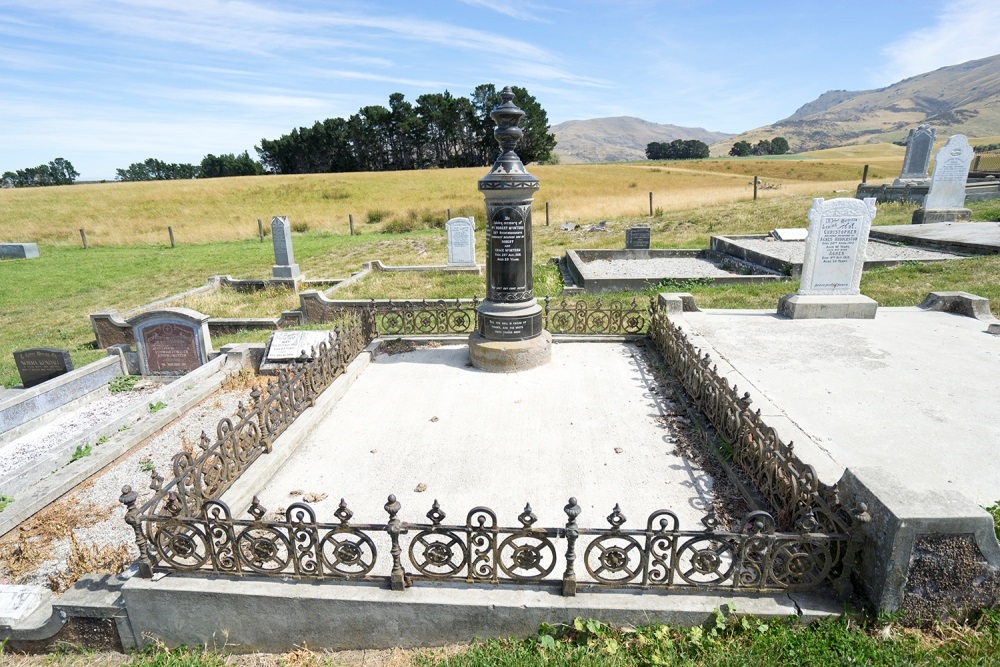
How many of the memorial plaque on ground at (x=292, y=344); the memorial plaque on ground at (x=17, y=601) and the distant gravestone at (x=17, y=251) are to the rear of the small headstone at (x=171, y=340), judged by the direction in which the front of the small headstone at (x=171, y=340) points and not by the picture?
1

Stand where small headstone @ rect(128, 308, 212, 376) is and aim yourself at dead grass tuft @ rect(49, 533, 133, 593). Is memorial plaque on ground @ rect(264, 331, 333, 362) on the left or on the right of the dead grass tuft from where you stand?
left

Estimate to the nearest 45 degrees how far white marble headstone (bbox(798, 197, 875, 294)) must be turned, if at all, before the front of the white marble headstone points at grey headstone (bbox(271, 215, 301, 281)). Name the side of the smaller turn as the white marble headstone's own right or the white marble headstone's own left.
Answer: approximately 90° to the white marble headstone's own right

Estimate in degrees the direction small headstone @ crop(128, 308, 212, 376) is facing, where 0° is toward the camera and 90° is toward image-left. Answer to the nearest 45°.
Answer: approximately 0°

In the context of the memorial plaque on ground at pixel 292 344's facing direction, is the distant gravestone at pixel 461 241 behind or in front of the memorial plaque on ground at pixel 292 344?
behind

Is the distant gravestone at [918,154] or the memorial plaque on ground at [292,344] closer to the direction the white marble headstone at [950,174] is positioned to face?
the memorial plaque on ground

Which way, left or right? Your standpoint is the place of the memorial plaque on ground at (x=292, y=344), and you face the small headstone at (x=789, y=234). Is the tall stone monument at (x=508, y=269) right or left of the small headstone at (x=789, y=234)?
right

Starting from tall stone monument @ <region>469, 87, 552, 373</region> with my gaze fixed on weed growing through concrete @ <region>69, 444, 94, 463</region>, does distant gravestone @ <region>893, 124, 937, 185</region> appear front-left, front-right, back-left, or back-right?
back-right

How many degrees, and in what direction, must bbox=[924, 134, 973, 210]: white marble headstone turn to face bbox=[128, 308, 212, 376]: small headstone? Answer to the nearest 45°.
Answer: approximately 45° to its right

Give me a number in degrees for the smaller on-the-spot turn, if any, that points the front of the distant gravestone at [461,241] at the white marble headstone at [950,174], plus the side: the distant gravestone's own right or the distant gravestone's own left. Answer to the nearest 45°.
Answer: approximately 90° to the distant gravestone's own left

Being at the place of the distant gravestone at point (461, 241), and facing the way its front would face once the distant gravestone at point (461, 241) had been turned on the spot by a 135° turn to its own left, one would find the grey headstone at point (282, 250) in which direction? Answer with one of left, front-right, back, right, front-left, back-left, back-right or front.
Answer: back-left

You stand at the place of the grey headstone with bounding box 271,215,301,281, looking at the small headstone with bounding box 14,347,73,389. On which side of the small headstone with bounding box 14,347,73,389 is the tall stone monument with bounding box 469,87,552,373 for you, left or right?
left

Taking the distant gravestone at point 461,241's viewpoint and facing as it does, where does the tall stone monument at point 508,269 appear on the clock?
The tall stone monument is roughly at 12 o'clock from the distant gravestone.

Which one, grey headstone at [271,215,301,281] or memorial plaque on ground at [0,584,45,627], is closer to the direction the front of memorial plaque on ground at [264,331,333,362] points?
the memorial plaque on ground
